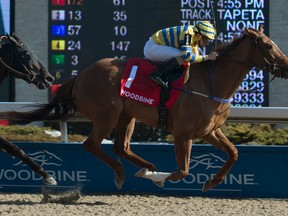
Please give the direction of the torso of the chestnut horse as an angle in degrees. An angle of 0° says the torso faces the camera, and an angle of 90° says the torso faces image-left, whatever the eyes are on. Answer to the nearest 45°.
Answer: approximately 270°

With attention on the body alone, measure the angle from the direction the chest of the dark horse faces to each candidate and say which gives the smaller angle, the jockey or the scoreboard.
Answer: the jockey

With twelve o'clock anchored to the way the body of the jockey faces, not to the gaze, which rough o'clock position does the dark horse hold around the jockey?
The dark horse is roughly at 6 o'clock from the jockey.

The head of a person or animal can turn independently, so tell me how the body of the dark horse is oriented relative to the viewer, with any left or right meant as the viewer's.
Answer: facing to the right of the viewer

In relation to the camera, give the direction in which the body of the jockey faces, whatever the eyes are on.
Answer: to the viewer's right

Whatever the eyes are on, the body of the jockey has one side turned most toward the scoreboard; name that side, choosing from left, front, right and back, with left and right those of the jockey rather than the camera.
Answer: left

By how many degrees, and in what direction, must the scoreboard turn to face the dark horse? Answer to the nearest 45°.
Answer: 0° — it already faces it

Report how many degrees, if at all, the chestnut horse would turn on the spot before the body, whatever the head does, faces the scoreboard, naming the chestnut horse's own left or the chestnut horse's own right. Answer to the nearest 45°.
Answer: approximately 90° to the chestnut horse's own left

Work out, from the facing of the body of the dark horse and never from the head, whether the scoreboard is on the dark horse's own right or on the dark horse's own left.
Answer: on the dark horse's own left

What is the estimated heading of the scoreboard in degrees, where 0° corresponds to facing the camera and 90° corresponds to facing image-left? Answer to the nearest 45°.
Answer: approximately 0°
